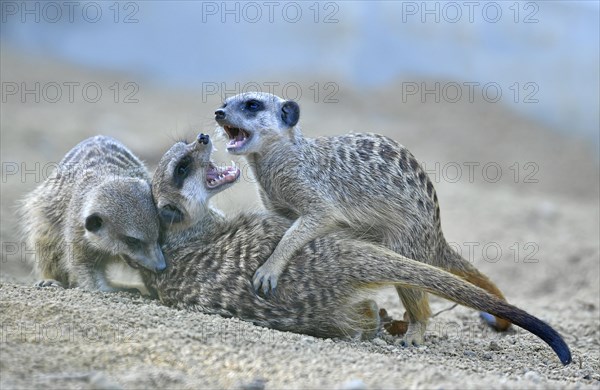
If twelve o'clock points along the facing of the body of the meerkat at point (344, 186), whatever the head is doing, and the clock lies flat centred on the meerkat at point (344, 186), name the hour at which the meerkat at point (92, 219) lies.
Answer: the meerkat at point (92, 219) is roughly at 12 o'clock from the meerkat at point (344, 186).

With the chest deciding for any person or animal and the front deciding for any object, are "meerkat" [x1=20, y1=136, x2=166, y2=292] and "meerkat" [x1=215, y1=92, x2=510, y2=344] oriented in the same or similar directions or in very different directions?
very different directions

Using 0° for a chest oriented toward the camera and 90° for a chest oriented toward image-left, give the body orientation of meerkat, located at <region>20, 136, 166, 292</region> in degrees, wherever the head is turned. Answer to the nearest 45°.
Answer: approximately 315°

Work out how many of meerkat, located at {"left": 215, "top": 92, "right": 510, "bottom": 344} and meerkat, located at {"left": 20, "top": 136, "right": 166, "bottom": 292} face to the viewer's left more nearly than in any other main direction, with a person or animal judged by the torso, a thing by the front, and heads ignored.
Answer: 1

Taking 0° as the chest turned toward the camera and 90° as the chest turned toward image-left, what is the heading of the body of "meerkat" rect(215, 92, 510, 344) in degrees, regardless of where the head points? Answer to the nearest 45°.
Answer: approximately 90°

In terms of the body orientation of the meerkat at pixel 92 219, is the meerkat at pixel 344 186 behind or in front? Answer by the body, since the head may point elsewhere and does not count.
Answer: in front

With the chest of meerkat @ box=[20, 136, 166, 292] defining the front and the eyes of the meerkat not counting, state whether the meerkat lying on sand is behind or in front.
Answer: in front
